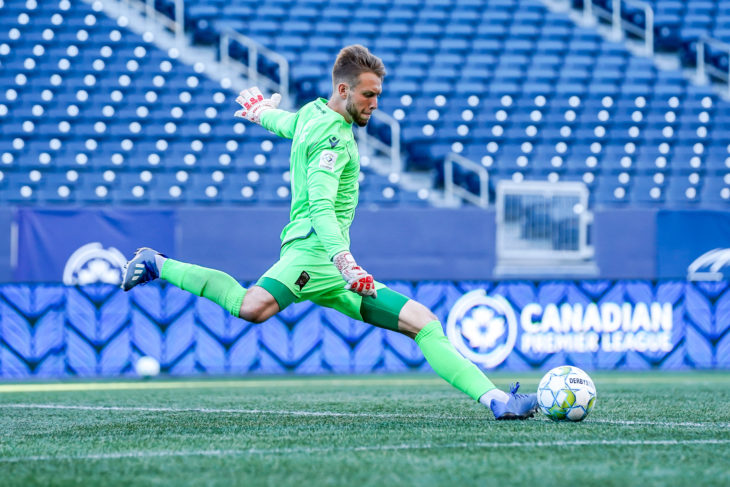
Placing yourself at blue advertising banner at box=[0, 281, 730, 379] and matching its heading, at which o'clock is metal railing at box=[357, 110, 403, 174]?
The metal railing is roughly at 6 o'clock from the blue advertising banner.

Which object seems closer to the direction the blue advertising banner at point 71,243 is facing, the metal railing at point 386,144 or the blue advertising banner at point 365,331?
the blue advertising banner

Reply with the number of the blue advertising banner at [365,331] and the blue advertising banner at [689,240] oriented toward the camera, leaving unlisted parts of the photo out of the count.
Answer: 2

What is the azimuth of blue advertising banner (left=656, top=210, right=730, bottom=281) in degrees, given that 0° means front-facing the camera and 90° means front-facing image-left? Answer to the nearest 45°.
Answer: approximately 0°

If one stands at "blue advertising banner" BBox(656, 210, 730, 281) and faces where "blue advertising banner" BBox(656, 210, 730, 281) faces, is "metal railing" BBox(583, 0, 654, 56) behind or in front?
behind

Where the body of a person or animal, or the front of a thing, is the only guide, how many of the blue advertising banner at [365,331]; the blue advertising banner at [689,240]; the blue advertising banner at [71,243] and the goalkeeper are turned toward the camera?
3

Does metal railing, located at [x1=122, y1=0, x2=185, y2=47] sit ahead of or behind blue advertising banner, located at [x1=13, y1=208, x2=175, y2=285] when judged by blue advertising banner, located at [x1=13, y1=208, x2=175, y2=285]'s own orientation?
behind

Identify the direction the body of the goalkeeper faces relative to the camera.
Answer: to the viewer's right
